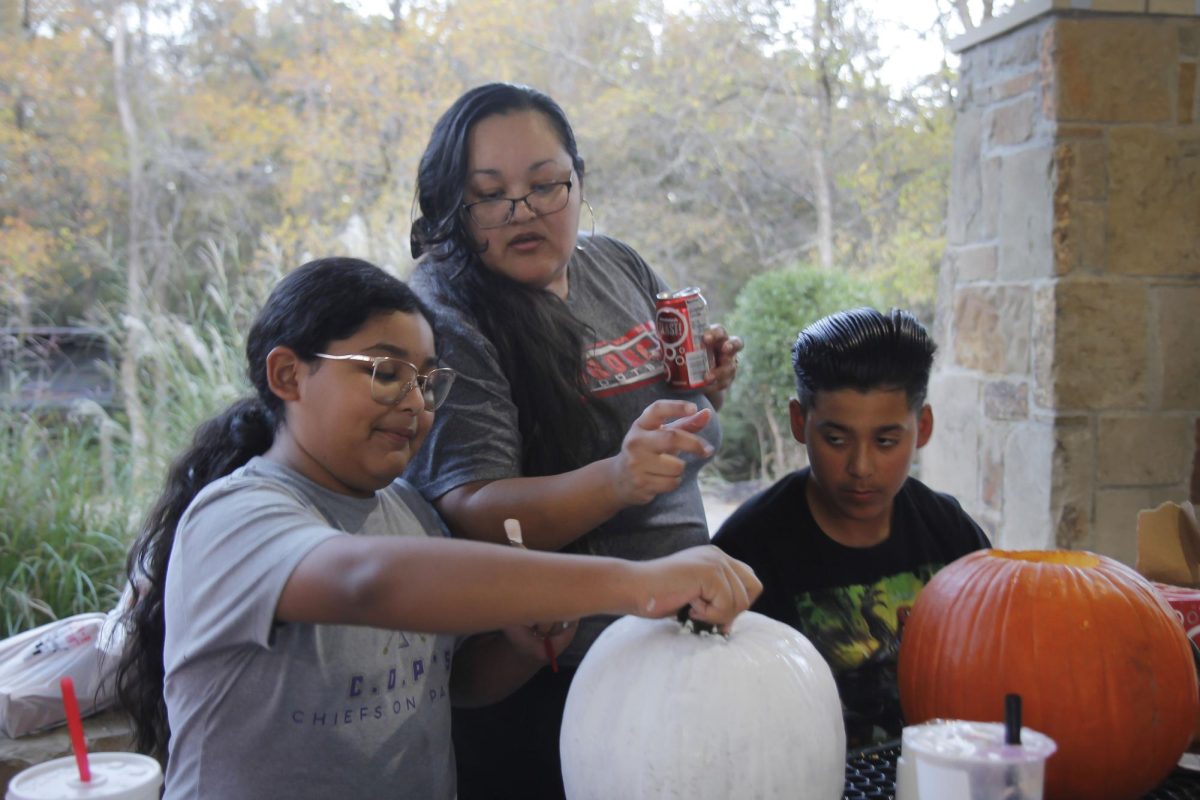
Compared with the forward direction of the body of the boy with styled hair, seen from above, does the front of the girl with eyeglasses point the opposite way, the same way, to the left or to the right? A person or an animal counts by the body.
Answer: to the left

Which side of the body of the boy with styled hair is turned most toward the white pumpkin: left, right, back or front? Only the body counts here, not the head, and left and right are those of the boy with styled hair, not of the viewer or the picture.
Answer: front

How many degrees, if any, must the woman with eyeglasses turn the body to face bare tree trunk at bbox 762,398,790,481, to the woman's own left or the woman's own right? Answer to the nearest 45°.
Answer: approximately 135° to the woman's own left

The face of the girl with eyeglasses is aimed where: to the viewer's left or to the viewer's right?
to the viewer's right

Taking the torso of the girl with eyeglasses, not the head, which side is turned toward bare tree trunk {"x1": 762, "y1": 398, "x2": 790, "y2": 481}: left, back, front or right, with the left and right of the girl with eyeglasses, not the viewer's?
left

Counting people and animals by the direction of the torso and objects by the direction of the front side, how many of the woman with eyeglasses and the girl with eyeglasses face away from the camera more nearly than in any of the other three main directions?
0

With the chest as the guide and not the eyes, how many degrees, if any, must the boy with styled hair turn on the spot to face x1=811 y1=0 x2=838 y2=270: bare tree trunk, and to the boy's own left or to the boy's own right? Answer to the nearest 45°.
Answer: approximately 180°

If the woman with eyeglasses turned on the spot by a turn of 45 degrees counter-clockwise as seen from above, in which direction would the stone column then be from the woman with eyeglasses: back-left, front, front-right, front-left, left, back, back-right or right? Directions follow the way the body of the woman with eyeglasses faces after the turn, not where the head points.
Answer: front-left

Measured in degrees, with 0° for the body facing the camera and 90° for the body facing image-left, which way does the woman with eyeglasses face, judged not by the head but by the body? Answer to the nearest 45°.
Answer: approximately 315°

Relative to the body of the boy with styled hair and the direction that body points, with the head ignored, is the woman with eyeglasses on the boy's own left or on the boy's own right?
on the boy's own right

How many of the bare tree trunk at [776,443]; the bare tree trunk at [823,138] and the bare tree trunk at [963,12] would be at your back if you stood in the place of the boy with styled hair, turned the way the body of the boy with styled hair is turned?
3

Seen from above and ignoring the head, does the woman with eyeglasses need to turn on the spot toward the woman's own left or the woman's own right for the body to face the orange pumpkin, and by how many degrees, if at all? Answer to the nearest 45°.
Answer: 0° — they already face it

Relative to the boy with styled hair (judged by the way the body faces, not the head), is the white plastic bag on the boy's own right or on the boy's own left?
on the boy's own right

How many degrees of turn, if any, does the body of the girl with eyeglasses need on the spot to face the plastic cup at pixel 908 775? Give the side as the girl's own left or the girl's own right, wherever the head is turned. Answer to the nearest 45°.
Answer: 0° — they already face it
